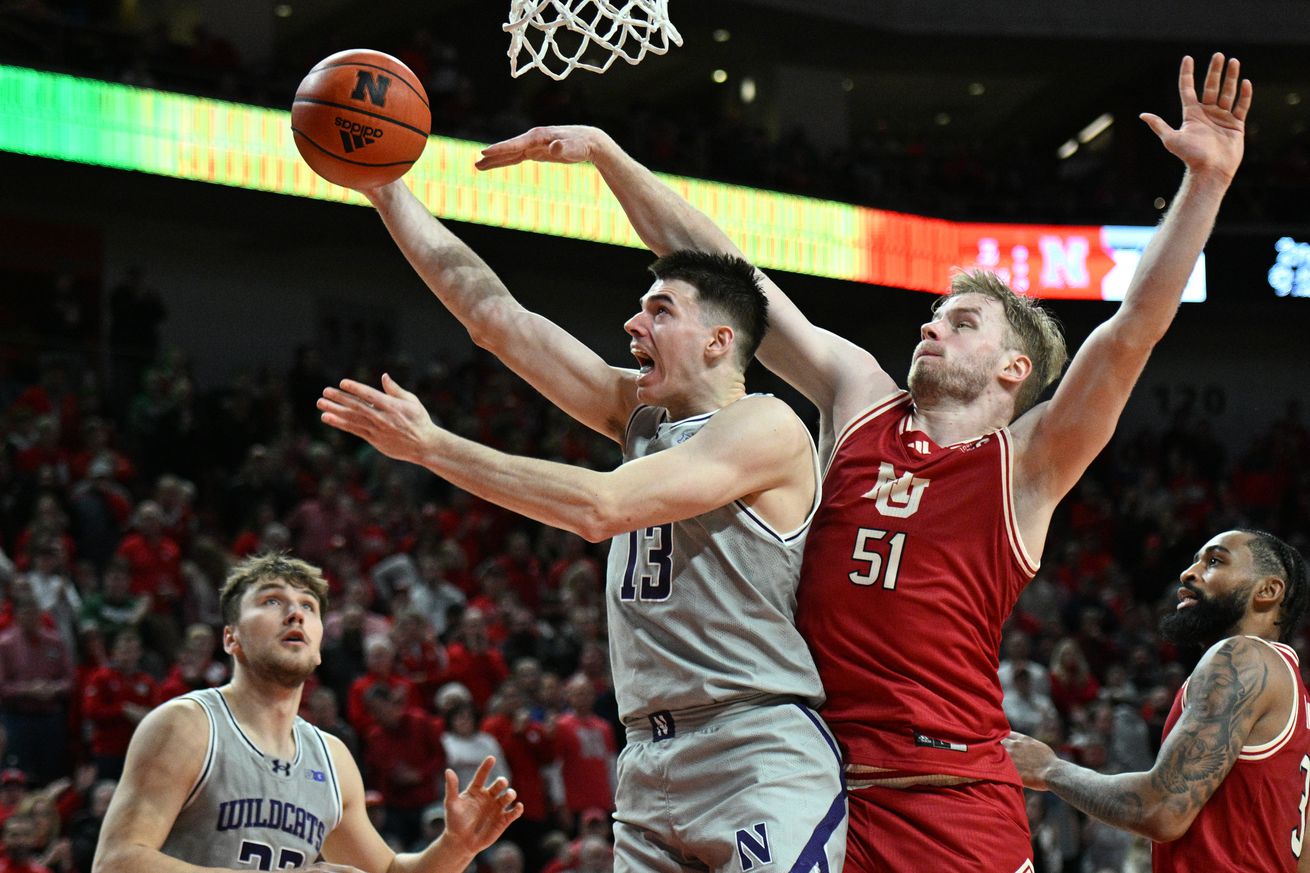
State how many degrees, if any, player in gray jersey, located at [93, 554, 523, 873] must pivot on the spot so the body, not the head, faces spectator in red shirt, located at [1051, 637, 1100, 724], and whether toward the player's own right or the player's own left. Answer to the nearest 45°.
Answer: approximately 90° to the player's own left

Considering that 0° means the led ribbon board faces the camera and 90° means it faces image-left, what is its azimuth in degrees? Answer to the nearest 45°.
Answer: approximately 0°

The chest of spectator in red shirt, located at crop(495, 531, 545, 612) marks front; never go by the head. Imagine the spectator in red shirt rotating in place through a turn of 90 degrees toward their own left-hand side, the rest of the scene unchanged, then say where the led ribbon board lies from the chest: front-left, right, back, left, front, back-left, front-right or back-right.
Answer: left

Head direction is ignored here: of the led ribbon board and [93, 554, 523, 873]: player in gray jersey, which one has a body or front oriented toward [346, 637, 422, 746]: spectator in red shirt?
the led ribbon board

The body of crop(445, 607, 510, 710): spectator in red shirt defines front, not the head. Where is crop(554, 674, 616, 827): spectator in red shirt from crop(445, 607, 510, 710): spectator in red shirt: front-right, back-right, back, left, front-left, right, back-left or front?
front-left

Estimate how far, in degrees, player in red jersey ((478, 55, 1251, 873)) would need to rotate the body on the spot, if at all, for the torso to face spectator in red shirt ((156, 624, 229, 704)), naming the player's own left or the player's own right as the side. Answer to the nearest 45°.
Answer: approximately 90° to the player's own right

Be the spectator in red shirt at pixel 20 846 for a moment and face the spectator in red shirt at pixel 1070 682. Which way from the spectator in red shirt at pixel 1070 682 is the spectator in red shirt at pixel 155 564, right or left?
left

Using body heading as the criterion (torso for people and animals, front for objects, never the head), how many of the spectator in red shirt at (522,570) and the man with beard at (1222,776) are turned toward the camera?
1

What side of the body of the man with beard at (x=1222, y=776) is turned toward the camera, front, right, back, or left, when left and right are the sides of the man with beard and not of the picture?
left

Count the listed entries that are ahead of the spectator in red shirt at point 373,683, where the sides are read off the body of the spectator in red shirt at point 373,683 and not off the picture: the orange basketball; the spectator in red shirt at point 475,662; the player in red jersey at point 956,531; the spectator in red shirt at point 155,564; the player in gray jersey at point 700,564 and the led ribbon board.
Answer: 3

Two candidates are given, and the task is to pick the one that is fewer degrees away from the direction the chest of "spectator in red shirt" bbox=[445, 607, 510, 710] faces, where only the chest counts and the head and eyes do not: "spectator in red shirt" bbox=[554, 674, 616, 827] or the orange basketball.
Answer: the orange basketball
